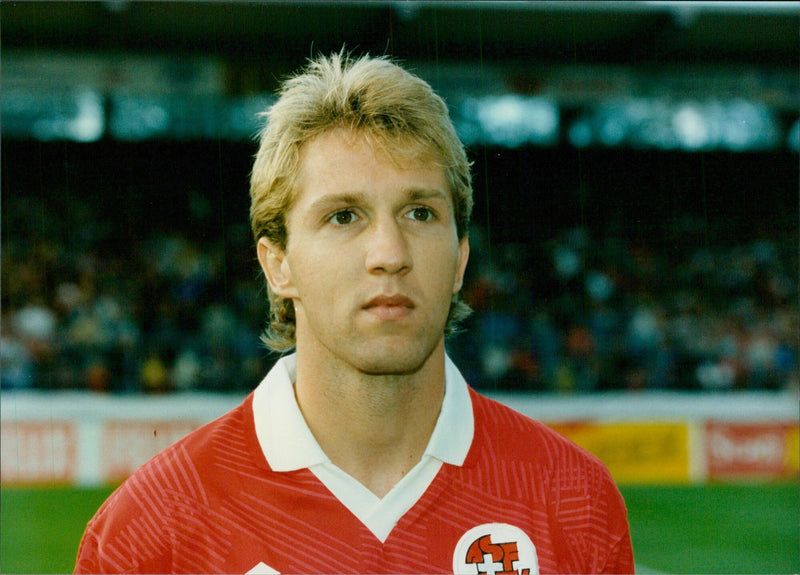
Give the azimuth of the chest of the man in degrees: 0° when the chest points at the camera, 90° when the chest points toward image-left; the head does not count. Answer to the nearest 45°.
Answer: approximately 0°
